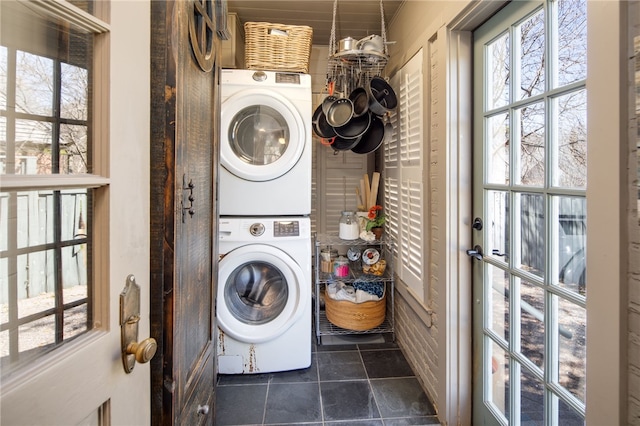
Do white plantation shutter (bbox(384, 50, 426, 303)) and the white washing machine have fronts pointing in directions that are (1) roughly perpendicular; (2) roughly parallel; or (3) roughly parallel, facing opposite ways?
roughly perpendicular

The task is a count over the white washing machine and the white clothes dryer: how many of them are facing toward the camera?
2

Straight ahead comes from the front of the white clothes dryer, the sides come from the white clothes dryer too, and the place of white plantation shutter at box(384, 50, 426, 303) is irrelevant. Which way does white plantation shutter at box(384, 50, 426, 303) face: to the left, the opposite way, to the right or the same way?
to the right

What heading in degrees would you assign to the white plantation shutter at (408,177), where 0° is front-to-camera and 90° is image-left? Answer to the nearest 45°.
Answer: approximately 90°
